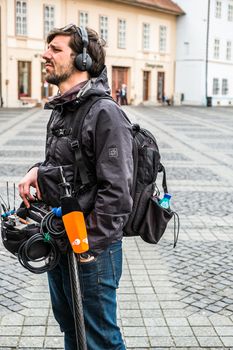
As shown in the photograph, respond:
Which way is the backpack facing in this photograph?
to the viewer's right

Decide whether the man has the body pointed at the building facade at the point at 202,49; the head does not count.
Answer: no

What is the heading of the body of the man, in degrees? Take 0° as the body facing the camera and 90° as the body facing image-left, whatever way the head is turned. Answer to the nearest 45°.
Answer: approximately 90°

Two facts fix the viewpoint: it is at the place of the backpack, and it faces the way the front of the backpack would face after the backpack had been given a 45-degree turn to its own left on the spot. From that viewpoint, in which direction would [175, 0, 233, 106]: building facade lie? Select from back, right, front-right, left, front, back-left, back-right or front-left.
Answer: front-left

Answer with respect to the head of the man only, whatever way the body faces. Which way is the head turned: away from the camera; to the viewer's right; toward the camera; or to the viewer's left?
to the viewer's left
